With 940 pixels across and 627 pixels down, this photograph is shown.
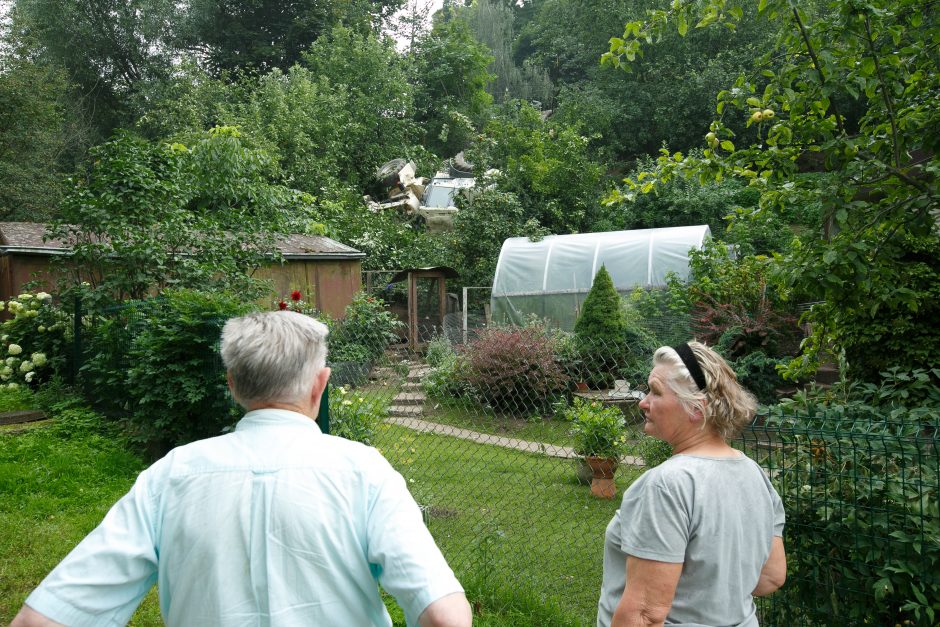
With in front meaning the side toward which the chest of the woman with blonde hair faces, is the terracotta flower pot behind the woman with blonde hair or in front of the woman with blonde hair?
in front

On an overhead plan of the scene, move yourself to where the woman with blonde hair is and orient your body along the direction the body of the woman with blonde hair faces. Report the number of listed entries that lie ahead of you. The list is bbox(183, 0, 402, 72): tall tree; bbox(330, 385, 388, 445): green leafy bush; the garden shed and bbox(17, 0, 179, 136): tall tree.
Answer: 4

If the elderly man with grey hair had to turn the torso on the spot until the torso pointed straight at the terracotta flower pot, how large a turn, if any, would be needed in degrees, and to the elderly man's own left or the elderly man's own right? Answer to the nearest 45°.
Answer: approximately 45° to the elderly man's own right

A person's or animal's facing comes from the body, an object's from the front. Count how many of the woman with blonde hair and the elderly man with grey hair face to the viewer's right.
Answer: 0

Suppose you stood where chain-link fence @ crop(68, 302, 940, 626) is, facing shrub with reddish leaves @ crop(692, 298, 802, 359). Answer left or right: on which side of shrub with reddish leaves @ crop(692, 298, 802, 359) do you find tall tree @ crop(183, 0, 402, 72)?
left

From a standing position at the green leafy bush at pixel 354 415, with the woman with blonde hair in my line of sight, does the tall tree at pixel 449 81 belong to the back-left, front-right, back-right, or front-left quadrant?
back-left

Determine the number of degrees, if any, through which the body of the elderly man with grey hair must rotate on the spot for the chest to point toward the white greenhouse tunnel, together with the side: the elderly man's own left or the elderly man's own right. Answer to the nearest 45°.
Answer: approximately 45° to the elderly man's own right

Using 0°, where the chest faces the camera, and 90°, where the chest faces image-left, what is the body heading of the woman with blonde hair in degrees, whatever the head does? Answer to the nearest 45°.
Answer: approximately 135°

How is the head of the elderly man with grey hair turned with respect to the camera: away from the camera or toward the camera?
away from the camera

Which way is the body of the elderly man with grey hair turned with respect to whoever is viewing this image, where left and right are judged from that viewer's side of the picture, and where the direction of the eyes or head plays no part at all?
facing away from the viewer

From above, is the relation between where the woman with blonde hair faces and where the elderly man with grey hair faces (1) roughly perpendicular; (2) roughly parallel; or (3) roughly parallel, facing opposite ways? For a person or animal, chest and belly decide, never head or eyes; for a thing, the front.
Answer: roughly parallel

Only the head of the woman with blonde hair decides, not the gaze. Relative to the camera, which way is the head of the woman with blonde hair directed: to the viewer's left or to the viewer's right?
to the viewer's left

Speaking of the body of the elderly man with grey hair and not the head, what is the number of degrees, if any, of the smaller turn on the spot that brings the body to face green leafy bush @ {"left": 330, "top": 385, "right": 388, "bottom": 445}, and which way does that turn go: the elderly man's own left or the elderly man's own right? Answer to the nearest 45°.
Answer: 0° — they already face it

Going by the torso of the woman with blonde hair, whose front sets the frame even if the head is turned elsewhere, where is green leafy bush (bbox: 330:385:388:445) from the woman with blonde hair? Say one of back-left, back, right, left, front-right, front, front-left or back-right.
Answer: front

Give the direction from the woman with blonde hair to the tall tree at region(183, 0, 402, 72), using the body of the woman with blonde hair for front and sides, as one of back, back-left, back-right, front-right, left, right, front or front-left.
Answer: front
